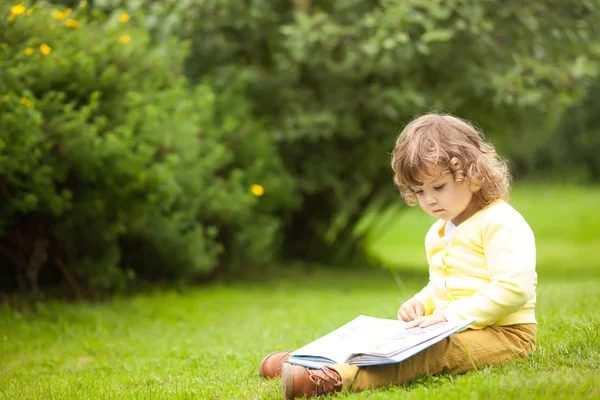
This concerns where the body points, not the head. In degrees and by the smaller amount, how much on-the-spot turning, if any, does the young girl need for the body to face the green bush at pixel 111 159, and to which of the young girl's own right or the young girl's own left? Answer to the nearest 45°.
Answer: approximately 90° to the young girl's own right

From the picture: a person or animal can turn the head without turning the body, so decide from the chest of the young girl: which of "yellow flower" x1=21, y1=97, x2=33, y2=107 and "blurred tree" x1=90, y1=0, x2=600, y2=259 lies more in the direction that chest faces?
the yellow flower

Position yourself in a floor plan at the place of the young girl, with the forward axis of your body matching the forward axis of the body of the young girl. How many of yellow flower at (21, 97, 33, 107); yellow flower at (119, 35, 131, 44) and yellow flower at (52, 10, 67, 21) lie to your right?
3

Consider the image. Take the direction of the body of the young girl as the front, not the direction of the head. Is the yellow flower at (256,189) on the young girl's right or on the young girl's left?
on the young girl's right

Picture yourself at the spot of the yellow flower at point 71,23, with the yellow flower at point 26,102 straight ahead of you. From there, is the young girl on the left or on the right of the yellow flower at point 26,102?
left

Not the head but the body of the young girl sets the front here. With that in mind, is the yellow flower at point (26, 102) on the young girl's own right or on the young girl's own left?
on the young girl's own right

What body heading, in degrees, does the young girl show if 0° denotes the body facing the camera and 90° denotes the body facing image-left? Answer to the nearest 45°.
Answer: approximately 45°

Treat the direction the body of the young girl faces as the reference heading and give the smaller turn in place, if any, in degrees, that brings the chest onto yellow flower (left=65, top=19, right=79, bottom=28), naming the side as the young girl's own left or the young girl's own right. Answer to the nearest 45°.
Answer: approximately 90° to the young girl's own right

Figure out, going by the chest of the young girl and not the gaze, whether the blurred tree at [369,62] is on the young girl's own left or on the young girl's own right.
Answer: on the young girl's own right

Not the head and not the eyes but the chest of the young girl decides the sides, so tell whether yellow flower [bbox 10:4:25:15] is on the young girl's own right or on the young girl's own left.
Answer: on the young girl's own right

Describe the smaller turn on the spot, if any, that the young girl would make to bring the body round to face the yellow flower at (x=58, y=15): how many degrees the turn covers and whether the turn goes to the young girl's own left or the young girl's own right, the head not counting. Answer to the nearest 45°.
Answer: approximately 90° to the young girl's own right

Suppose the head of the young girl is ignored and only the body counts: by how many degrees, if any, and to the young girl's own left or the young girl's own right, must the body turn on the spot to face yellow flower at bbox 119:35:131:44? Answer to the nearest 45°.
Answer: approximately 90° to the young girl's own right
